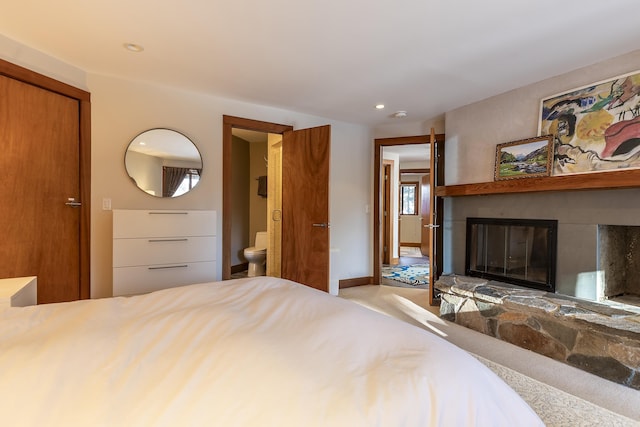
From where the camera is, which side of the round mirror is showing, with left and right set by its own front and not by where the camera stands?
front

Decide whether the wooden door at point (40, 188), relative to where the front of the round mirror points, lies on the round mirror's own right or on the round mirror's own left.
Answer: on the round mirror's own right

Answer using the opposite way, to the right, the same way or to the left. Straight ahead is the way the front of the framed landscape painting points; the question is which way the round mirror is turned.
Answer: to the left

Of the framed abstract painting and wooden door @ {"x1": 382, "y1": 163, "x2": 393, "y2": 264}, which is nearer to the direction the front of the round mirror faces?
the framed abstract painting

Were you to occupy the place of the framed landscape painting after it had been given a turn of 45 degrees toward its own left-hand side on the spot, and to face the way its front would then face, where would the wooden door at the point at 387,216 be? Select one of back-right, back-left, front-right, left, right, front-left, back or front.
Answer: back-right

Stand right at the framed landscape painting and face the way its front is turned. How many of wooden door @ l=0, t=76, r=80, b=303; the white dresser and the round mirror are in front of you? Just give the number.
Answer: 3

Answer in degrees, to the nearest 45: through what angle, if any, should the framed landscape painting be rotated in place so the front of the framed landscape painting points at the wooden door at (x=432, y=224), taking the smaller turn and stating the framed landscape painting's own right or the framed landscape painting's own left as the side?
approximately 45° to the framed landscape painting's own right

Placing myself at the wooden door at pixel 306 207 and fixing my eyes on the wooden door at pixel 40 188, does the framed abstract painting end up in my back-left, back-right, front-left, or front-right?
back-left

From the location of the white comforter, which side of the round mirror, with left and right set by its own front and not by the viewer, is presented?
front

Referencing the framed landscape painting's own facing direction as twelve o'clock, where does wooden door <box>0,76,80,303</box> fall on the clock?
The wooden door is roughly at 12 o'clock from the framed landscape painting.

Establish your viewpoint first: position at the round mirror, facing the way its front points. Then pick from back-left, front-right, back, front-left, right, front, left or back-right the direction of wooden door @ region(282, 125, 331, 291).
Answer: left

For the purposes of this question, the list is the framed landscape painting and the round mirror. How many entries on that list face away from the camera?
0

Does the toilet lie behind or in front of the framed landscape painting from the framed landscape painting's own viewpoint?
in front

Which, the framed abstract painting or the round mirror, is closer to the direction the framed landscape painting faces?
the round mirror

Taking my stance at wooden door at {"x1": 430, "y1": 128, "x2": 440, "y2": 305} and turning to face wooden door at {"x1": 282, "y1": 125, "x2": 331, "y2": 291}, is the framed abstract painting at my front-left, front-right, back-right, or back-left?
back-left
